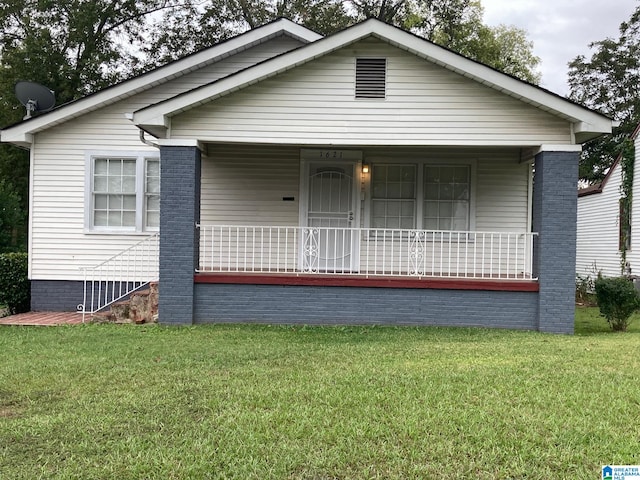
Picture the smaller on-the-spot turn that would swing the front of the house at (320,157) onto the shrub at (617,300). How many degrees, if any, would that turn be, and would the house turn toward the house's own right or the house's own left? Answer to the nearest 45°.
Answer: approximately 90° to the house's own left

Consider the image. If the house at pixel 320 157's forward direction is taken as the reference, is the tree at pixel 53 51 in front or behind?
behind

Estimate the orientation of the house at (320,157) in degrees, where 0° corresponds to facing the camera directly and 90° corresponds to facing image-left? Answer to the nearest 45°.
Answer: approximately 0°

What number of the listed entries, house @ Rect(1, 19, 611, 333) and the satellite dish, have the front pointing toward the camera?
1

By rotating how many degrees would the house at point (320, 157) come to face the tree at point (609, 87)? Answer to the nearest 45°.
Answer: approximately 135° to its left

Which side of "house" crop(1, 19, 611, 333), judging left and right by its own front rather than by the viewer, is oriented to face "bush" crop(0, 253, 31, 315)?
right
